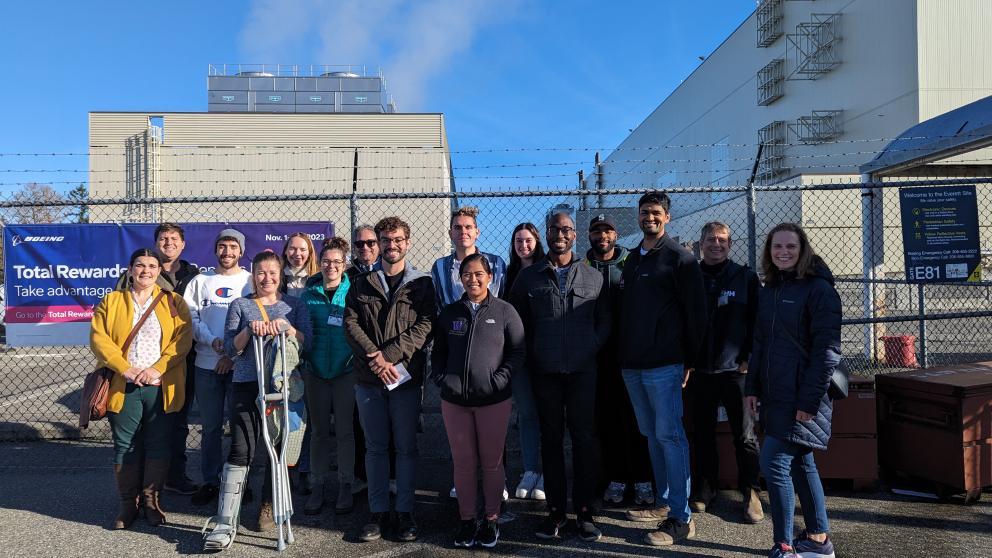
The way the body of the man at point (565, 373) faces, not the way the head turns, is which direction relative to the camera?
toward the camera

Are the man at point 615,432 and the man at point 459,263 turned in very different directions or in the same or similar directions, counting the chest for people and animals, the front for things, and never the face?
same or similar directions

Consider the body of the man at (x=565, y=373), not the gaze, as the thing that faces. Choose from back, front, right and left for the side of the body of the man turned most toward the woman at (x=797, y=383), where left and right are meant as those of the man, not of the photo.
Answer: left

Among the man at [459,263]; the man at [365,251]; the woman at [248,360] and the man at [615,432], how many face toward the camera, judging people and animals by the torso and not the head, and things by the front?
4

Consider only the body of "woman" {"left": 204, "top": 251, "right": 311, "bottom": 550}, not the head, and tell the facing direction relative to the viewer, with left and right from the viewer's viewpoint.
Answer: facing the viewer

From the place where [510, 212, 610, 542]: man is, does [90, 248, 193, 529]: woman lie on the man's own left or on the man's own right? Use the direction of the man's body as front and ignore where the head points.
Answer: on the man's own right

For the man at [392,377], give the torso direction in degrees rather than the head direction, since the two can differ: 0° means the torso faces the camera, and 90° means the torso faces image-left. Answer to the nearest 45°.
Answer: approximately 0°

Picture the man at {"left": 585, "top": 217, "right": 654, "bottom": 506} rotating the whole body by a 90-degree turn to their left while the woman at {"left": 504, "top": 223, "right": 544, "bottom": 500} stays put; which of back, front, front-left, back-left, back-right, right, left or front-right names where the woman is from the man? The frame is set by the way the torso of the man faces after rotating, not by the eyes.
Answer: back

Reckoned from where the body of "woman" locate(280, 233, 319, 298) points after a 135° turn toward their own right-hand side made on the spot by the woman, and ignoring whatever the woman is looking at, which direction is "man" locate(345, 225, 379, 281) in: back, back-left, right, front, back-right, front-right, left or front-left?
back

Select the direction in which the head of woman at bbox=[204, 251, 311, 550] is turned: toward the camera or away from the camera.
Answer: toward the camera

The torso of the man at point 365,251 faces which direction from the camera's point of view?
toward the camera

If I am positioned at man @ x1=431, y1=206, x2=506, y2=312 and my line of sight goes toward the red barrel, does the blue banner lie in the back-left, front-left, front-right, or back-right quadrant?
back-left
